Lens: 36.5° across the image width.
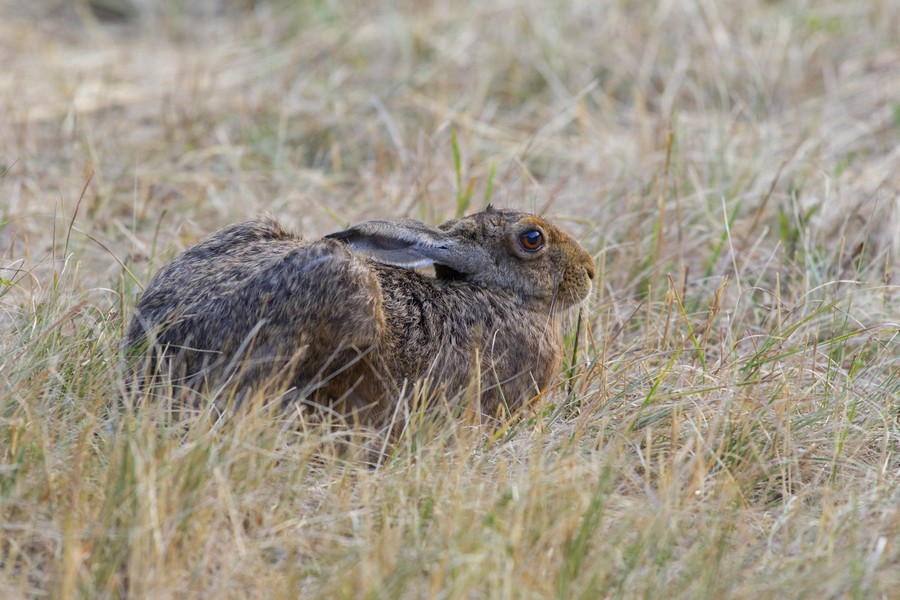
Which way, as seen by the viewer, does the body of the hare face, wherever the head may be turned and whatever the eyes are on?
to the viewer's right
